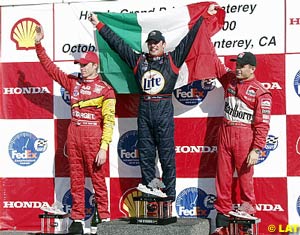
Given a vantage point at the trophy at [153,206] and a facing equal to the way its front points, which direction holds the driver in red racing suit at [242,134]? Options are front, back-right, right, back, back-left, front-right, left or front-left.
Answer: left

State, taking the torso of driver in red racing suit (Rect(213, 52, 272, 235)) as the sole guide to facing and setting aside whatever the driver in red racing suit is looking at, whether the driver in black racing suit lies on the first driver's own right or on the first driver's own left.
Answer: on the first driver's own right

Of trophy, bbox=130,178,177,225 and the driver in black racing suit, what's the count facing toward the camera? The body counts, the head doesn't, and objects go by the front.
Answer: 2

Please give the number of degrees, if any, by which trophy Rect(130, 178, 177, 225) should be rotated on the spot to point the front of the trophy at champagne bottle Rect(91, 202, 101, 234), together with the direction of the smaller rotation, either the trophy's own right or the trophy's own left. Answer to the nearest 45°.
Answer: approximately 135° to the trophy's own right

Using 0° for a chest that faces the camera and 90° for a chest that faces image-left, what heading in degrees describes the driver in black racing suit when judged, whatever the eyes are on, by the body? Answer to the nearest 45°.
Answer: approximately 0°

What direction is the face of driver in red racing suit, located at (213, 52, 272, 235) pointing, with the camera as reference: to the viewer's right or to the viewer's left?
to the viewer's left

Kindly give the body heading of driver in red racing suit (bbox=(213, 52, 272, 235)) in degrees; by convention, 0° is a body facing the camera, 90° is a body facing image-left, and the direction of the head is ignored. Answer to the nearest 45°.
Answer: approximately 45°
